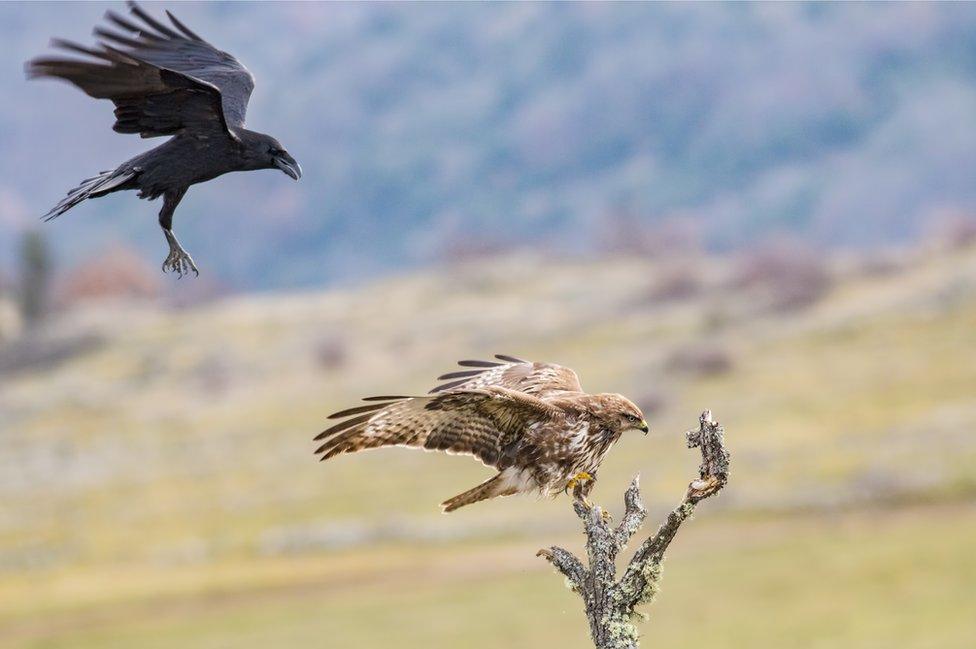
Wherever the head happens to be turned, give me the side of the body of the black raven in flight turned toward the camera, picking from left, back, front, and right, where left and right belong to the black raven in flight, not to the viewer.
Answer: right

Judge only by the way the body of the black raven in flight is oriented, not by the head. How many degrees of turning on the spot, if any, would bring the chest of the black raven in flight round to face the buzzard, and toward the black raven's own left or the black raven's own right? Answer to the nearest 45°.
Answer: approximately 45° to the black raven's own left

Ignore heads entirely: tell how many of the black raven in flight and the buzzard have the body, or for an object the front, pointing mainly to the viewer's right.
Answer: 2

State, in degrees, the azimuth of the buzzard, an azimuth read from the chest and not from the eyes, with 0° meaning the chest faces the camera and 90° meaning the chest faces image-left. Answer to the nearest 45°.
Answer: approximately 270°
